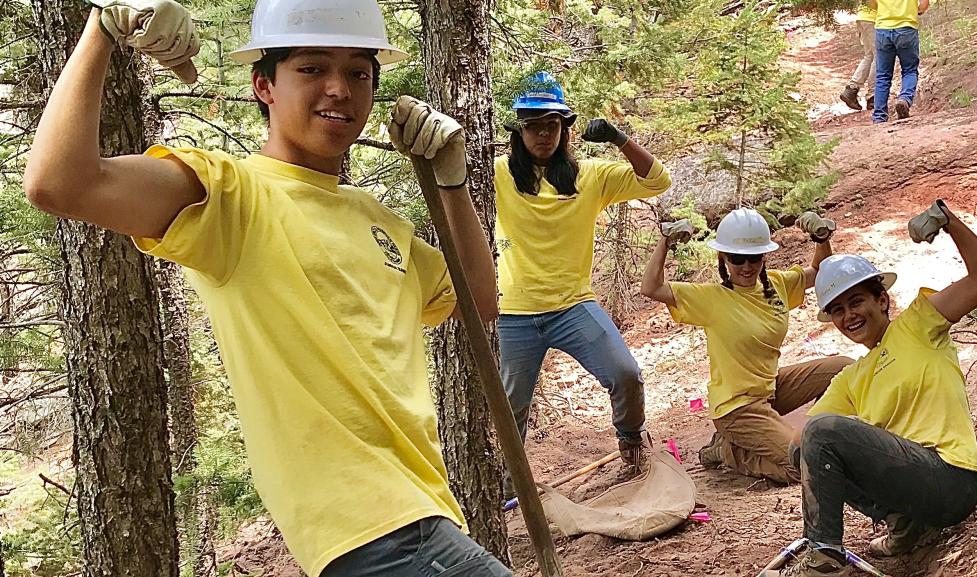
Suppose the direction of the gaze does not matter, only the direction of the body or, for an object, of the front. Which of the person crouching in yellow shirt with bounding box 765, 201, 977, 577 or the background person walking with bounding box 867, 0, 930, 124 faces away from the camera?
the background person walking

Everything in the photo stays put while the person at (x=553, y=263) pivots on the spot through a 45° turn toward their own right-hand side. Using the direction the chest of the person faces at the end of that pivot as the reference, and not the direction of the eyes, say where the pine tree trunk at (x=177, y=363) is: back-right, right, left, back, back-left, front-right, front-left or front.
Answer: front-right

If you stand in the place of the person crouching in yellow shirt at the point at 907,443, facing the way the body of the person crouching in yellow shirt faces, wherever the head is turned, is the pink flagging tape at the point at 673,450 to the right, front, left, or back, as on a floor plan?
right

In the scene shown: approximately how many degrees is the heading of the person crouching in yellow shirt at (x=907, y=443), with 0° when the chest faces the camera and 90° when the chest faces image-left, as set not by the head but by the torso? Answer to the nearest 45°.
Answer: approximately 45°

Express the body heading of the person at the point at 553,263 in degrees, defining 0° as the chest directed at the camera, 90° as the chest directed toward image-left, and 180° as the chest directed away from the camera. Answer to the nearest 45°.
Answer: approximately 0°

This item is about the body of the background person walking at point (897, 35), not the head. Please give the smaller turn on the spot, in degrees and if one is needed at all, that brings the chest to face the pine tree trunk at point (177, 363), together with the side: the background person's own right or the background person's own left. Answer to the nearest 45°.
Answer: approximately 135° to the background person's own left

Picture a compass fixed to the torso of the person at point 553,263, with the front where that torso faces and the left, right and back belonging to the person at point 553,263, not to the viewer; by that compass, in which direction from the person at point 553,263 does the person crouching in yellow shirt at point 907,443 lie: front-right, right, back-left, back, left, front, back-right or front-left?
front-left

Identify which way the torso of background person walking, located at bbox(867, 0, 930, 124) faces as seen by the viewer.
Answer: away from the camera

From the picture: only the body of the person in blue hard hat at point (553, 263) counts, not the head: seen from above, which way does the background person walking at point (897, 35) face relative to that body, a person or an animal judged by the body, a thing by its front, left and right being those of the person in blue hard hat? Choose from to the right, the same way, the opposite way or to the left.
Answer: the opposite way

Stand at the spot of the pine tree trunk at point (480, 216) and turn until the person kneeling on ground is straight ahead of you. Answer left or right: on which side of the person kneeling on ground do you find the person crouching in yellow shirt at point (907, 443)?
right

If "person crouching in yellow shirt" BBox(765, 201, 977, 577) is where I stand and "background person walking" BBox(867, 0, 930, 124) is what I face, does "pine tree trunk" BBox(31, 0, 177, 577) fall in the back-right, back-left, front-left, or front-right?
back-left

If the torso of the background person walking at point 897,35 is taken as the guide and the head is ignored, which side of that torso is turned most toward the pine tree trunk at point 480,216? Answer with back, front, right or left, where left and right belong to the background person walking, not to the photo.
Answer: back

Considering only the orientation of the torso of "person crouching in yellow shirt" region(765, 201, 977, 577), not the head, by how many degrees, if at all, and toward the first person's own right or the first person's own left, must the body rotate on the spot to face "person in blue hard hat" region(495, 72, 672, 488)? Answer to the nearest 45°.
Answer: approximately 90° to the first person's own right
